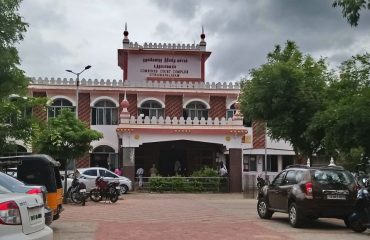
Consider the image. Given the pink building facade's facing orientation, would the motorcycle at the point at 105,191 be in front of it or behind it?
in front

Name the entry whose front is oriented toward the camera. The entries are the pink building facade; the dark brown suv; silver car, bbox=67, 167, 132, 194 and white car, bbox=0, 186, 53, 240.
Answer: the pink building facade

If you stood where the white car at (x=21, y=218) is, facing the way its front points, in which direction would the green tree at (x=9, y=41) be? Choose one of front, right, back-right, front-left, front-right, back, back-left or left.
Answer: front-right

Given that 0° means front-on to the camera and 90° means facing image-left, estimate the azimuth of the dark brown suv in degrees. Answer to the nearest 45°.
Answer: approximately 135°

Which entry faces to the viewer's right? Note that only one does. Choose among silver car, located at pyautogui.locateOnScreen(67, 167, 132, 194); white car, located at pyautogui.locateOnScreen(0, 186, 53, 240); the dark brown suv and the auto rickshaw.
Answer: silver car, located at pyautogui.locateOnScreen(67, 167, 132, 194)

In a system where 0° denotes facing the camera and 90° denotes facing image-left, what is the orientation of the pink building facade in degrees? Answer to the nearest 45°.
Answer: approximately 0°

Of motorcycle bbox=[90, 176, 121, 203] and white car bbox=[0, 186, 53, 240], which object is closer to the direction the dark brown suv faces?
the motorcycle

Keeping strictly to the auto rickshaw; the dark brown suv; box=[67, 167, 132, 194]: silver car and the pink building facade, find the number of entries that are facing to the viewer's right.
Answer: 1

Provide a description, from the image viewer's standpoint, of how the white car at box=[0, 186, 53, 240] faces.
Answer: facing away from the viewer and to the left of the viewer

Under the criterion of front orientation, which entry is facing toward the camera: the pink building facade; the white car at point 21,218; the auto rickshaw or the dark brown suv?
the pink building facade

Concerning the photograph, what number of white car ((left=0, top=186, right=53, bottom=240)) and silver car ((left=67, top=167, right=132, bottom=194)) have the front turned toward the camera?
0

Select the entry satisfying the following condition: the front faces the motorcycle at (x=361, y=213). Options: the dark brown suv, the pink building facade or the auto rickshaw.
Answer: the pink building facade

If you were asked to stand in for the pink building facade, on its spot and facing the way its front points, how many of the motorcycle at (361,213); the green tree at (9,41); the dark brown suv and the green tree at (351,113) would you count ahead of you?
4

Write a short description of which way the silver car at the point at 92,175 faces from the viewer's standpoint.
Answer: facing to the right of the viewer
